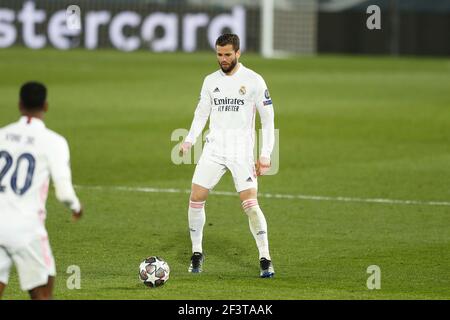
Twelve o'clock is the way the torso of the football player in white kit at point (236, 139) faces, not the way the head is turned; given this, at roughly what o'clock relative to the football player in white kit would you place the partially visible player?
The partially visible player is roughly at 1 o'clock from the football player in white kit.

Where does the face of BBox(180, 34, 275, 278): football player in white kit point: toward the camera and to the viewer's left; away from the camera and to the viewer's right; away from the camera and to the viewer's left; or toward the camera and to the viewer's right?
toward the camera and to the viewer's left

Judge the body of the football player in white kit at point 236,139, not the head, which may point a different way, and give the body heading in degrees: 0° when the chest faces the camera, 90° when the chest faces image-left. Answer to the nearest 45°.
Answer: approximately 0°

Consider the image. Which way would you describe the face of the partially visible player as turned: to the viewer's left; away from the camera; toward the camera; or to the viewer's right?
away from the camera
